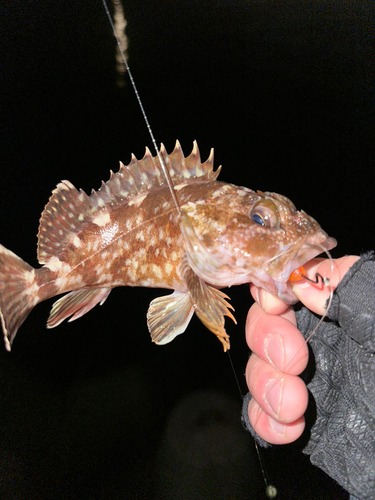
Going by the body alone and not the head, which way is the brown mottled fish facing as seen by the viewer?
to the viewer's right
